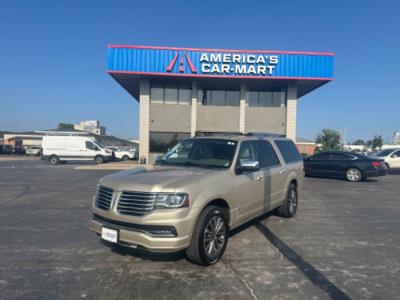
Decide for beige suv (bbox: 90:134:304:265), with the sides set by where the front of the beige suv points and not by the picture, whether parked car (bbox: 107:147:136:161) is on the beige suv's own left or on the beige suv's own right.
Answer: on the beige suv's own right

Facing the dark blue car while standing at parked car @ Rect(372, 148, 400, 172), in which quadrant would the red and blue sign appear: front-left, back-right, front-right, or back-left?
front-right

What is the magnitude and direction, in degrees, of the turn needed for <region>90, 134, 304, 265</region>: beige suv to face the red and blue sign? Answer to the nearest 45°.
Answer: approximately 135° to its right

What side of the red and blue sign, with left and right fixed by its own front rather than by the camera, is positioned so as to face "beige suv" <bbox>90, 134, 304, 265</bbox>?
front

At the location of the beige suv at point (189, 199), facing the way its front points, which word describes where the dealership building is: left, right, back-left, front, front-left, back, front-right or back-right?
back-right

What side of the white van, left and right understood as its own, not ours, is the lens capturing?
right

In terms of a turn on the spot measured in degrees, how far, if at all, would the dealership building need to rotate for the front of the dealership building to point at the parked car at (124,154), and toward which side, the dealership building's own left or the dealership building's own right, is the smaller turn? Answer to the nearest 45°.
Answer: approximately 135° to the dealership building's own right

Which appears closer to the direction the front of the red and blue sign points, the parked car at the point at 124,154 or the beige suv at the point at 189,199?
the beige suv

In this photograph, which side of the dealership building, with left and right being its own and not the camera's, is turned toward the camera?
front

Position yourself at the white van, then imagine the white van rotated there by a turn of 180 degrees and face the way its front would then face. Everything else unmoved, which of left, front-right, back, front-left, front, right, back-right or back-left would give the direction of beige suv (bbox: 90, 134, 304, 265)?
left

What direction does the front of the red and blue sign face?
toward the camera

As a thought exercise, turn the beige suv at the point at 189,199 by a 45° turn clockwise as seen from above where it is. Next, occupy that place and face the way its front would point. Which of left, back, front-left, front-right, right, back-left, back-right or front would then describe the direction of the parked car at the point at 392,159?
back-right
